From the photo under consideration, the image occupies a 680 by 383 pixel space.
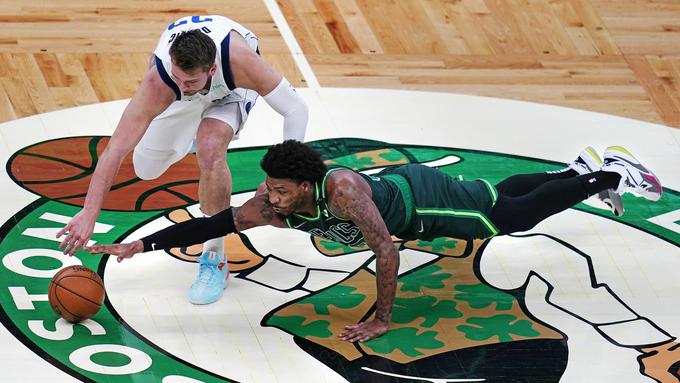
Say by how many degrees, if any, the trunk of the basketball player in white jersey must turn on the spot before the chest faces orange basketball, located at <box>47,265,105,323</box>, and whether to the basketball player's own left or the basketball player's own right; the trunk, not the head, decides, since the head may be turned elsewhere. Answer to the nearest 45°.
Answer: approximately 90° to the basketball player's own right

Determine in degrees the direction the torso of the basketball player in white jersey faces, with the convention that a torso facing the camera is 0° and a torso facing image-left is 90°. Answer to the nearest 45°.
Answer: approximately 0°
